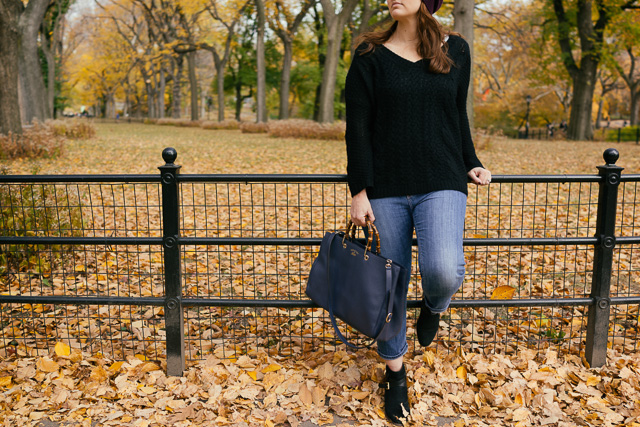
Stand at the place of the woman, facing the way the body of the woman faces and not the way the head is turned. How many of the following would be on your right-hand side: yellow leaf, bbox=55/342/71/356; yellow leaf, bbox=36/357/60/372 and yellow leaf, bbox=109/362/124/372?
3

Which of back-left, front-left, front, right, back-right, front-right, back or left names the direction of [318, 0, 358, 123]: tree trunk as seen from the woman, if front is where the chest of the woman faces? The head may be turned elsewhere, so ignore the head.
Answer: back

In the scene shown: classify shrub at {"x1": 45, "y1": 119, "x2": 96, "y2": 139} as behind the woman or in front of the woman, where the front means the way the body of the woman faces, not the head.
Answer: behind

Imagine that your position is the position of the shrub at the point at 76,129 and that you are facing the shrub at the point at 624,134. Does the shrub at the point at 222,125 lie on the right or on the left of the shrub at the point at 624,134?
left

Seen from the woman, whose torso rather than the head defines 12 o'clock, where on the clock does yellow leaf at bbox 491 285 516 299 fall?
The yellow leaf is roughly at 7 o'clock from the woman.

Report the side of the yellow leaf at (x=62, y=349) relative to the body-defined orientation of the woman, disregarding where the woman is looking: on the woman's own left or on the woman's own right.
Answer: on the woman's own right

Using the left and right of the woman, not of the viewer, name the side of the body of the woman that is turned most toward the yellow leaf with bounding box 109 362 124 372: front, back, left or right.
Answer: right

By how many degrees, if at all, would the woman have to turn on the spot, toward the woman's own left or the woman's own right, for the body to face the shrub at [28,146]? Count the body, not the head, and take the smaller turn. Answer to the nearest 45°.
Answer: approximately 135° to the woman's own right

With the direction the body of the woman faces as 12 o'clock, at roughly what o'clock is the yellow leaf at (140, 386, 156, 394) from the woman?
The yellow leaf is roughly at 3 o'clock from the woman.

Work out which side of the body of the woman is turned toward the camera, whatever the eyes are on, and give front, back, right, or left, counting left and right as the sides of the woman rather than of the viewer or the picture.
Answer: front

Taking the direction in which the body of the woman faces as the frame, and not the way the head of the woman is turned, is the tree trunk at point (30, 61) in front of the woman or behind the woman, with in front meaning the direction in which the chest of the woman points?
behind
